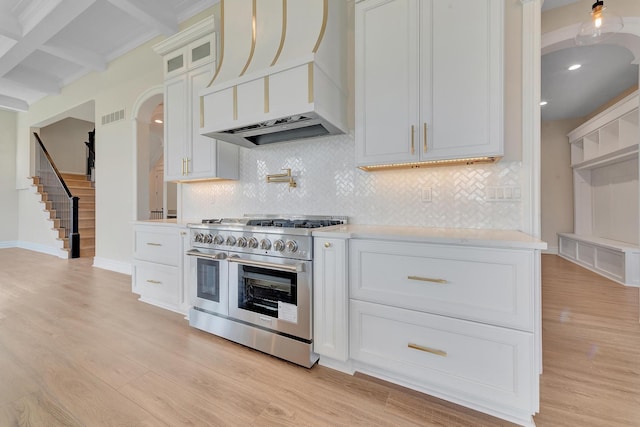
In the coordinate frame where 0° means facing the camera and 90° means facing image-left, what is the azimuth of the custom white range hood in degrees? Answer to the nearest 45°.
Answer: approximately 45°

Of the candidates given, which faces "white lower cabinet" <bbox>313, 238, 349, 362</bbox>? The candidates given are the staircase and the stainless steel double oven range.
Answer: the staircase

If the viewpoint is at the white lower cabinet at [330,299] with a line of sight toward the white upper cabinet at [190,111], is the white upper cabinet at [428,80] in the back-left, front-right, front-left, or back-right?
back-right

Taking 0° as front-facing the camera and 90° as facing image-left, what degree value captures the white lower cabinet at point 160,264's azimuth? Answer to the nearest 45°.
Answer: approximately 45°

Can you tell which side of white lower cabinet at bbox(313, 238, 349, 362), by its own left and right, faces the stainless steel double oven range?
right

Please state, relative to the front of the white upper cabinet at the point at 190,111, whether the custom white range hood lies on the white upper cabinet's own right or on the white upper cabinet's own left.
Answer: on the white upper cabinet's own left

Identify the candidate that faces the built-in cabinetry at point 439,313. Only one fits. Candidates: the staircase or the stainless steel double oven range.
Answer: the staircase

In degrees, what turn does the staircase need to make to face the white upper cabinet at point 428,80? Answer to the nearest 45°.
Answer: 0° — it already faces it

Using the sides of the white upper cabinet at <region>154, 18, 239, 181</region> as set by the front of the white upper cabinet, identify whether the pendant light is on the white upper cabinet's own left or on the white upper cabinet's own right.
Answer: on the white upper cabinet's own left

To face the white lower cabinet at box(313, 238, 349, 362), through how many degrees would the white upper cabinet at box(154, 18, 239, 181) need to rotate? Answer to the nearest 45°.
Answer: approximately 90° to its left

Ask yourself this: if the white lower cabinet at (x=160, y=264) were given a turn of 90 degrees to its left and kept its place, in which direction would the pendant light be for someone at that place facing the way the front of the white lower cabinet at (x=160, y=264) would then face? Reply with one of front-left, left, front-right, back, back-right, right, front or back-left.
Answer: front
